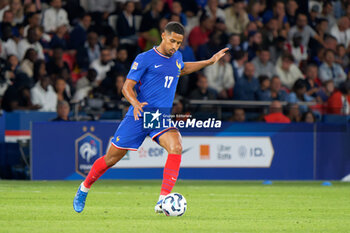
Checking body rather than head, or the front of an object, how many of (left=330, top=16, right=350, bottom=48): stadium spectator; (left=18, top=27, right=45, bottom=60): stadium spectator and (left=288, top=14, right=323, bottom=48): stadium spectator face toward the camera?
3

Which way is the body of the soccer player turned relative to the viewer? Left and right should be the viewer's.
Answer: facing the viewer and to the right of the viewer

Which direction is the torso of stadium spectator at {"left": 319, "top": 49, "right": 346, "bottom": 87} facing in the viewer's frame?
toward the camera

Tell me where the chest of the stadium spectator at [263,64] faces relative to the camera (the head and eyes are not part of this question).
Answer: toward the camera

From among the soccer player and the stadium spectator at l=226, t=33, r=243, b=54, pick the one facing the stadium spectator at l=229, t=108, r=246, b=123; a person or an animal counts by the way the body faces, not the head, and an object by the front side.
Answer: the stadium spectator at l=226, t=33, r=243, b=54

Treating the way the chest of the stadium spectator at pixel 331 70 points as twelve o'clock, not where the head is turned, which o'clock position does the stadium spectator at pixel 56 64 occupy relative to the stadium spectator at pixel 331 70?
the stadium spectator at pixel 56 64 is roughly at 2 o'clock from the stadium spectator at pixel 331 70.

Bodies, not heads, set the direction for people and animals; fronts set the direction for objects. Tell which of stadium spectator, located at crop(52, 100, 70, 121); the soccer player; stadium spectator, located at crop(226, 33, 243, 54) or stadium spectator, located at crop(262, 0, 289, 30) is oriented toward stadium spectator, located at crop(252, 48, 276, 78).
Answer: stadium spectator, located at crop(262, 0, 289, 30)

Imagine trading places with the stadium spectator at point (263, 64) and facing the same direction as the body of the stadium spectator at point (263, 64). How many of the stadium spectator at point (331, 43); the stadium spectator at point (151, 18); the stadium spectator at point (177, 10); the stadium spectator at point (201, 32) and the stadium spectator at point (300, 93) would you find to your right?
3

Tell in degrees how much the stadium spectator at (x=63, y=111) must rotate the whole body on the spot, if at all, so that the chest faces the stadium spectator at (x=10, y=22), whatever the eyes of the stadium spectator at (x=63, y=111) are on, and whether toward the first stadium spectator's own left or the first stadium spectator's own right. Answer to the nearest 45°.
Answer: approximately 135° to the first stadium spectator's own right

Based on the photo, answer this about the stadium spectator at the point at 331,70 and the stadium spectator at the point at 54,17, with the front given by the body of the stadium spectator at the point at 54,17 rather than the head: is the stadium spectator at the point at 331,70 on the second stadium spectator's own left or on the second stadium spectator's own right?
on the second stadium spectator's own left

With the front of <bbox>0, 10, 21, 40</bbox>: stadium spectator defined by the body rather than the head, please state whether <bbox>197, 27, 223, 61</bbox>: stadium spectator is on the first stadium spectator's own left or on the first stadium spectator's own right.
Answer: on the first stadium spectator's own left

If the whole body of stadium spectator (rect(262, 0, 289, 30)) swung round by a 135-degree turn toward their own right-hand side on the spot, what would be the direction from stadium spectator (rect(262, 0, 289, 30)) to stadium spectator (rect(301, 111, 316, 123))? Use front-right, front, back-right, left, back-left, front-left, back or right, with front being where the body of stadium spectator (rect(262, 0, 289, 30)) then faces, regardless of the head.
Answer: back-left

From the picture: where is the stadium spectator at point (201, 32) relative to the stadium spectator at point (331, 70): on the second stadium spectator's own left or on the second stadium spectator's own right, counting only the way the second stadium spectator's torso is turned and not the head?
on the second stadium spectator's own right

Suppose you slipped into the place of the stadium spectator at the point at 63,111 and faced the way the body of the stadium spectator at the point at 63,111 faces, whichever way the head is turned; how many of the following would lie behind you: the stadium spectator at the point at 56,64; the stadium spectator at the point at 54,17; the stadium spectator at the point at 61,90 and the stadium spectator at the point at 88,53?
4
